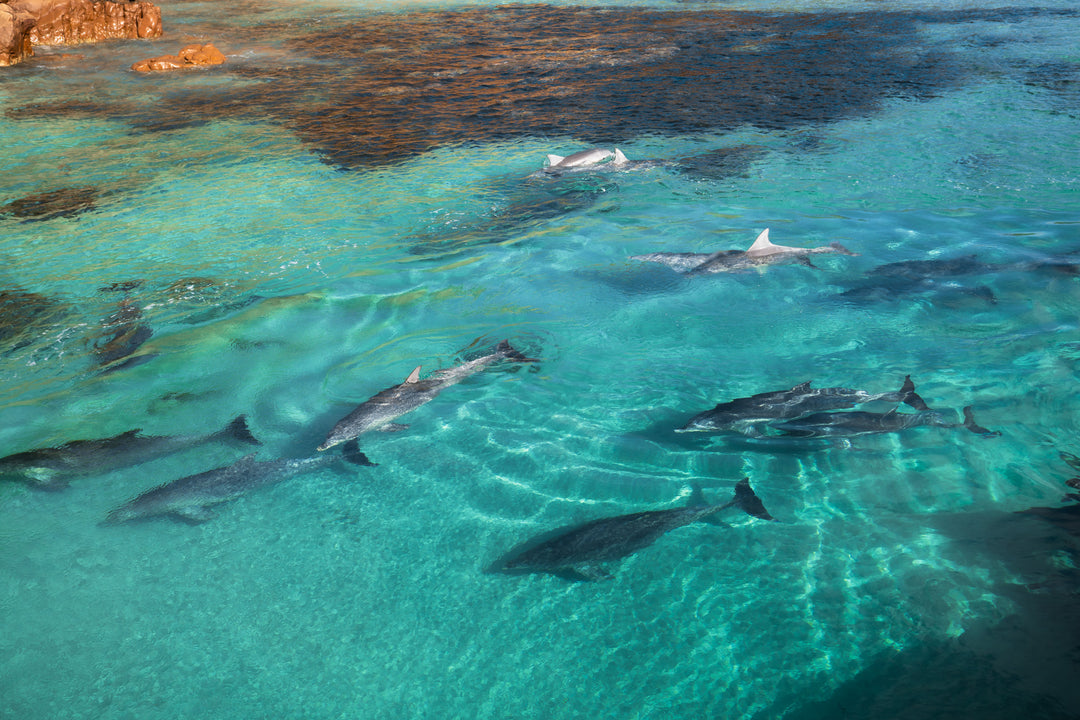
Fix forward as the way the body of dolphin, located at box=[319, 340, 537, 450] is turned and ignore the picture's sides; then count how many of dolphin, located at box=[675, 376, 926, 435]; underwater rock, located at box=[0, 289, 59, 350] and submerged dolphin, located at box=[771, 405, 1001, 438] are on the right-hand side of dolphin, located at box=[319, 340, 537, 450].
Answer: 1

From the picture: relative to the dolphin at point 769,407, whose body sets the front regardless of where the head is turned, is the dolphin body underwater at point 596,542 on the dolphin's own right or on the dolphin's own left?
on the dolphin's own left

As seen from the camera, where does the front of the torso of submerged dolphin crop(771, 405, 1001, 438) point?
to the viewer's left

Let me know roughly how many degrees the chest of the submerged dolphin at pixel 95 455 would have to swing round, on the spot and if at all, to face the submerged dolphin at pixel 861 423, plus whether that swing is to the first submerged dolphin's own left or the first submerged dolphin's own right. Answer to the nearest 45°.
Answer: approximately 135° to the first submerged dolphin's own left

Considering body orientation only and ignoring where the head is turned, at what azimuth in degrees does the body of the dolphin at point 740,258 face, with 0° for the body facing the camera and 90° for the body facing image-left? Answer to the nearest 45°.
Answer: approximately 90°

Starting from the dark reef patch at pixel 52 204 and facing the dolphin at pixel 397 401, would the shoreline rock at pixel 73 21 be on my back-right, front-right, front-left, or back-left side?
back-left

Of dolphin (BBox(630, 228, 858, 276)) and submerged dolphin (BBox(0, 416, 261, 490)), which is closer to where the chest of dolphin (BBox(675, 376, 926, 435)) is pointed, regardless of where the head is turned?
the submerged dolphin

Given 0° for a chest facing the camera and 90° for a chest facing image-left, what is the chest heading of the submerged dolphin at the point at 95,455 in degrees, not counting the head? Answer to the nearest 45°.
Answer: approximately 90°

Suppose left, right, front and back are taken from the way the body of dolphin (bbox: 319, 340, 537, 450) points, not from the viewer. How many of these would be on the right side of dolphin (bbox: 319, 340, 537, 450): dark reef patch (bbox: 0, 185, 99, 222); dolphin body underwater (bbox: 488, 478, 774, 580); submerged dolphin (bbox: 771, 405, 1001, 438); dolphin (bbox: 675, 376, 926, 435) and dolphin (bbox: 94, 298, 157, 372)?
2

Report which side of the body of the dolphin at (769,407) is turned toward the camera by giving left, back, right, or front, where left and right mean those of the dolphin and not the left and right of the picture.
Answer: left

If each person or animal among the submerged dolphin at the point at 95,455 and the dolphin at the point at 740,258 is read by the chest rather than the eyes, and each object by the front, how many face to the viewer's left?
2

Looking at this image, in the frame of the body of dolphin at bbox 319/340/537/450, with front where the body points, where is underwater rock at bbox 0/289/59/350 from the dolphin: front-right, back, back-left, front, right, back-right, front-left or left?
right

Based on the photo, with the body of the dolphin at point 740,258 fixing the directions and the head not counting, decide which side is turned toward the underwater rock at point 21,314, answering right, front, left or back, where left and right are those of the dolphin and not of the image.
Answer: front

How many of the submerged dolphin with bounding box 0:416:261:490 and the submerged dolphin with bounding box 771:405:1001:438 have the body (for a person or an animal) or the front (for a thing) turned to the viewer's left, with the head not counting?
2

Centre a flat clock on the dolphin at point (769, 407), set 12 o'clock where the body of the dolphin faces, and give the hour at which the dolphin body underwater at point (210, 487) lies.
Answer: The dolphin body underwater is roughly at 11 o'clock from the dolphin.
